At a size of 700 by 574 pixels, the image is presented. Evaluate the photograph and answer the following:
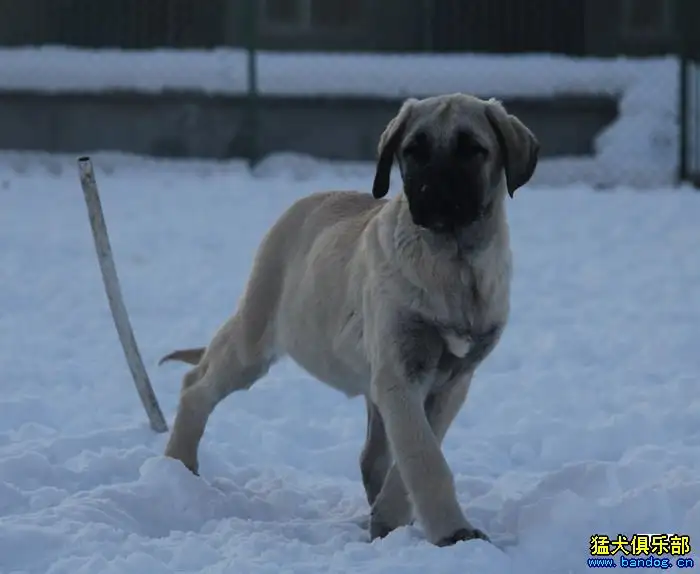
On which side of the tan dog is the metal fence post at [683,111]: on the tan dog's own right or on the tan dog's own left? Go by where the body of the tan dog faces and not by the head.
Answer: on the tan dog's own left

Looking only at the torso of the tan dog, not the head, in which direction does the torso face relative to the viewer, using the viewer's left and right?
facing the viewer and to the right of the viewer

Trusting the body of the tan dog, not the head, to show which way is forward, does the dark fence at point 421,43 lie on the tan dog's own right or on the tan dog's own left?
on the tan dog's own left

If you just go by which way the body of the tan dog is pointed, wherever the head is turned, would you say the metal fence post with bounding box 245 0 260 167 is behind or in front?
behind
